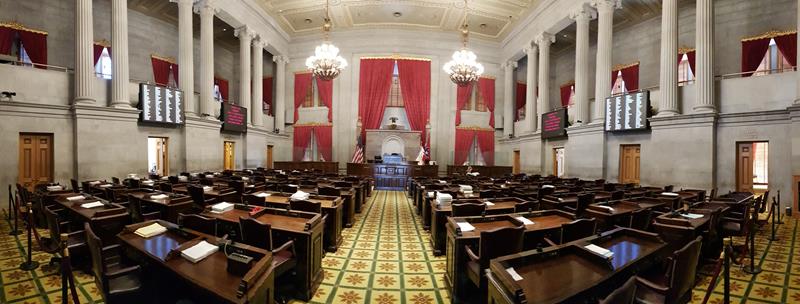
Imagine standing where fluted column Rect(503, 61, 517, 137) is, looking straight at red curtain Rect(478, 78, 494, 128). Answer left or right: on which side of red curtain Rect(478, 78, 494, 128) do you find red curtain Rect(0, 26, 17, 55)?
left

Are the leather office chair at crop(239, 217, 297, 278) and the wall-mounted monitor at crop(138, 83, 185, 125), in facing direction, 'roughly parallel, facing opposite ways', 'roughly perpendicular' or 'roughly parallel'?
roughly perpendicular

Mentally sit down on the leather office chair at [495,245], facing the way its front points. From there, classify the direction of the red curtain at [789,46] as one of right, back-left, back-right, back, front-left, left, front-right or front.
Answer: right

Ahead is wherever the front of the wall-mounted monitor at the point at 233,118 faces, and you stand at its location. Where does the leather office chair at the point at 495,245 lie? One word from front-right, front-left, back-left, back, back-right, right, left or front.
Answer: front-right

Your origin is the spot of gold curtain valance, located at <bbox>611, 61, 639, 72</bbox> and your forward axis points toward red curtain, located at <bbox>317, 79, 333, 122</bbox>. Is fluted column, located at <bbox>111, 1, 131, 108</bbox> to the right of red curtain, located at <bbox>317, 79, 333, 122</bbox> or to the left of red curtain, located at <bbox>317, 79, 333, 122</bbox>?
left

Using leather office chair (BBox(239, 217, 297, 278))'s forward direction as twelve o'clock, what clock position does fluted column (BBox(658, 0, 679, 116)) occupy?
The fluted column is roughly at 1 o'clock from the leather office chair.

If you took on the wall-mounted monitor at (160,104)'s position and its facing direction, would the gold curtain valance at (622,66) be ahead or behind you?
ahead

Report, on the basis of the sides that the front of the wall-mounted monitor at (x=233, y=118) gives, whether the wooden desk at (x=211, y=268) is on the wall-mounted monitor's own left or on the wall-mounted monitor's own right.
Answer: on the wall-mounted monitor's own right

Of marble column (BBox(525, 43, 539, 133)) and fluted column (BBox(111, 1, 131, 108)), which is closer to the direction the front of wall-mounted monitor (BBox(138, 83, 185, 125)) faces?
the marble column

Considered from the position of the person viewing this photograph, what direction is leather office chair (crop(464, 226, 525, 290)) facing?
facing away from the viewer and to the left of the viewer

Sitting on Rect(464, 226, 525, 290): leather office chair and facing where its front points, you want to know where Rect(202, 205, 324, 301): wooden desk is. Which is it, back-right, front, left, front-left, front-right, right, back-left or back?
front-left

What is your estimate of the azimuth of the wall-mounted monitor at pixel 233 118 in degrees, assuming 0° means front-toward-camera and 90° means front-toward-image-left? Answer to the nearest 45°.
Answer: approximately 315°

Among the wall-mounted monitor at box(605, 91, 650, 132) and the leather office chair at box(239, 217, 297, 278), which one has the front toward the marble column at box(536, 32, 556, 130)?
the leather office chair

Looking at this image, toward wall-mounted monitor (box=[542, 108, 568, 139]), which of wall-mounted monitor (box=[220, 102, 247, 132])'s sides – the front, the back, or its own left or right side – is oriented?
front
